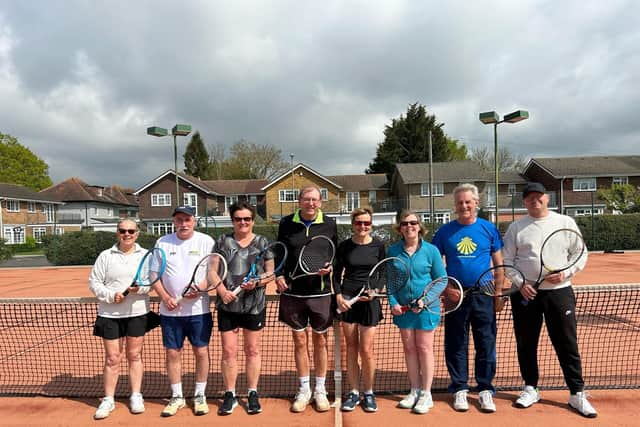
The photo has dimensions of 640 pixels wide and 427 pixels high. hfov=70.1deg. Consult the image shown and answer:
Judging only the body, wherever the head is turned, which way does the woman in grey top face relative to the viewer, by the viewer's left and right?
facing the viewer

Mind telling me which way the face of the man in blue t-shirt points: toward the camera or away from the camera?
toward the camera

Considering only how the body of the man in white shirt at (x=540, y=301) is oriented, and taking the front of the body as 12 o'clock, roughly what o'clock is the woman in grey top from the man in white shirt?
The woman in grey top is roughly at 2 o'clock from the man in white shirt.

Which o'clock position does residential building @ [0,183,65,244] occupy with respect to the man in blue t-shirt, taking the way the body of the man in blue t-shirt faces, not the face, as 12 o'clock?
The residential building is roughly at 4 o'clock from the man in blue t-shirt.

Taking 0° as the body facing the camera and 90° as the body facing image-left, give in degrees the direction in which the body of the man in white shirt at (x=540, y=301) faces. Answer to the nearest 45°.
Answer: approximately 0°

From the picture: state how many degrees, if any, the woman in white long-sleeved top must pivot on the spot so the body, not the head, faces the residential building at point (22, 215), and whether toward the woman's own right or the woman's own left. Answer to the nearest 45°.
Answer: approximately 180°

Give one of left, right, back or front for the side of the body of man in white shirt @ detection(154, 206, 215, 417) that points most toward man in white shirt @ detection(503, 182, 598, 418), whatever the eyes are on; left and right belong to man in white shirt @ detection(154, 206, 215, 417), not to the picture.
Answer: left

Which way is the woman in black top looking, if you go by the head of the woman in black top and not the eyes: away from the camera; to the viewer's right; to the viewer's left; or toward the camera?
toward the camera

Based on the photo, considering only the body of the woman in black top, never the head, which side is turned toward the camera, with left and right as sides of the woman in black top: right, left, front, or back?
front

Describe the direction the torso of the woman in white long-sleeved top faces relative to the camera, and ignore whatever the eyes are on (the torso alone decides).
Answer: toward the camera

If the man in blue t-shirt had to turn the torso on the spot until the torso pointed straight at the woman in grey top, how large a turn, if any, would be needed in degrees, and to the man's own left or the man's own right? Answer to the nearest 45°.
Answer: approximately 90° to the man's own right

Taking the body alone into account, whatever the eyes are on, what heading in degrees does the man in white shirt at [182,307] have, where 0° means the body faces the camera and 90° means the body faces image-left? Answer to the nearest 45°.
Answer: approximately 0°

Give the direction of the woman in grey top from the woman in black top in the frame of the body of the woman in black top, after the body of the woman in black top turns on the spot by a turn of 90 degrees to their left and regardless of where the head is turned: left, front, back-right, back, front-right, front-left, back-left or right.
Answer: back

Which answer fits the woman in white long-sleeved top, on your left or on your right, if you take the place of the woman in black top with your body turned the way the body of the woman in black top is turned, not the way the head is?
on your right
